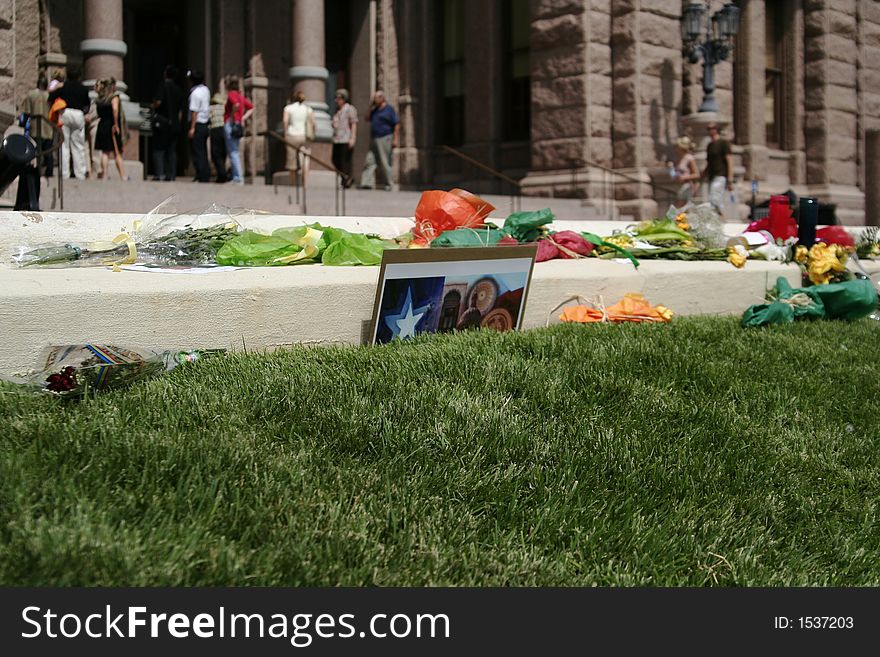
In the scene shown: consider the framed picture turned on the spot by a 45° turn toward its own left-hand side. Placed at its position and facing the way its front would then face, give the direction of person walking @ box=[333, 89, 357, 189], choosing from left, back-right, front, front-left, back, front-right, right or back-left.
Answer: back-left

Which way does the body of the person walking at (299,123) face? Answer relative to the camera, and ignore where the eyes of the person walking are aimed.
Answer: away from the camera

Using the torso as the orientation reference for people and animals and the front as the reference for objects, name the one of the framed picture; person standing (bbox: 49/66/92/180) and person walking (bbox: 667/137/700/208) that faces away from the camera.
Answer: person standing (bbox: 49/66/92/180)

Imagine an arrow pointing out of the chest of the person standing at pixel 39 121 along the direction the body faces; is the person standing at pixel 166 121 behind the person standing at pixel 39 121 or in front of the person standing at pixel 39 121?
in front

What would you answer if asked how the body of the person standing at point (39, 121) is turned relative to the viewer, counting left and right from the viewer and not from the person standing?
facing away from the viewer

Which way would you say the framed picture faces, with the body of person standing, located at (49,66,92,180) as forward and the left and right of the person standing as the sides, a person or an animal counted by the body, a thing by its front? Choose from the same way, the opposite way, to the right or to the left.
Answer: the opposite way

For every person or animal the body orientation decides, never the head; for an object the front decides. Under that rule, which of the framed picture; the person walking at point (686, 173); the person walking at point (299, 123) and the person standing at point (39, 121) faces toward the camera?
the framed picture

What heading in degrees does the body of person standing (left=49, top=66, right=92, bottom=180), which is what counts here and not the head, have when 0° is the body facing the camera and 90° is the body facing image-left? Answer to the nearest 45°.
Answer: approximately 180°
